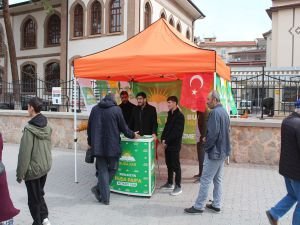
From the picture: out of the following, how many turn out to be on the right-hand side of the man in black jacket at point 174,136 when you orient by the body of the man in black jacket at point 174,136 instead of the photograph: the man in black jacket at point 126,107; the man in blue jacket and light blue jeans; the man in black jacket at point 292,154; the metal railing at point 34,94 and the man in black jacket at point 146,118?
3

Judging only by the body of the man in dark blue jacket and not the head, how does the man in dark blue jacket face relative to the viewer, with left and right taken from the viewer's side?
facing away from the viewer and to the right of the viewer

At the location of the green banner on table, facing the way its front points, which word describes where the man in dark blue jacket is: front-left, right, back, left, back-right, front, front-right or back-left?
front-right

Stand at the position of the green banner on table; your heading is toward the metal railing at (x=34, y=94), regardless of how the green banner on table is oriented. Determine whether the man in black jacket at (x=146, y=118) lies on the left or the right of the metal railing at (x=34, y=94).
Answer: right

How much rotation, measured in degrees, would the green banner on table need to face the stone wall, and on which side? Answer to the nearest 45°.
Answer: approximately 135° to its left

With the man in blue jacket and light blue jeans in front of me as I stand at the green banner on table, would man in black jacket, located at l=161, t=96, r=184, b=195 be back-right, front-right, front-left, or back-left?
front-left

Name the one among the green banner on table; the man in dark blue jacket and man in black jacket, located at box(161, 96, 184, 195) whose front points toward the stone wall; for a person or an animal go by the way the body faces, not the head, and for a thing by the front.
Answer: the man in dark blue jacket

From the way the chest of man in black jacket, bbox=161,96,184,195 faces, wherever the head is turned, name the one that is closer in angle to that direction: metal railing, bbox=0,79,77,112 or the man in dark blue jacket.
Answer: the man in dark blue jacket

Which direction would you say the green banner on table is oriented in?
toward the camera

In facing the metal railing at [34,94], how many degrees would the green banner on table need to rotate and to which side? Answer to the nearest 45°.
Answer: approximately 135° to its right

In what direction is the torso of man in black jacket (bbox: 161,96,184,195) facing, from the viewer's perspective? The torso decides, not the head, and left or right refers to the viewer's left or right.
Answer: facing the viewer and to the left of the viewer

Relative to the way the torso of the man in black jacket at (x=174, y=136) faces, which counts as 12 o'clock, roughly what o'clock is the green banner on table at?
The green banner on table is roughly at 1 o'clock from the man in black jacket.

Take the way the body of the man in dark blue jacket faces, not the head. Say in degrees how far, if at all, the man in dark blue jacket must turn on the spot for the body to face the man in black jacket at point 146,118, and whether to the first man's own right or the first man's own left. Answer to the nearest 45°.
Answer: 0° — they already face them

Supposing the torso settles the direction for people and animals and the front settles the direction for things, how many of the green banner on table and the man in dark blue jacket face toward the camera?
1

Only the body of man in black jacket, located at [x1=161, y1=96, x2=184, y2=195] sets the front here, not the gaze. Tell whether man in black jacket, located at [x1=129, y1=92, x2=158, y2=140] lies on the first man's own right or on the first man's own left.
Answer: on the first man's own right

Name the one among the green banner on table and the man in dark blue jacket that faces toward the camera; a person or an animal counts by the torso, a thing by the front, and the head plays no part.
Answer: the green banner on table

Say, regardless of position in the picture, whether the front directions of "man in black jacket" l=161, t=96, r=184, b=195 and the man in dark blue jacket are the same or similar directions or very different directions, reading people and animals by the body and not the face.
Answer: very different directions

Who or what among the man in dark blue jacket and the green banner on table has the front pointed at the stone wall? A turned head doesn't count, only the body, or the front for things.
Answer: the man in dark blue jacket

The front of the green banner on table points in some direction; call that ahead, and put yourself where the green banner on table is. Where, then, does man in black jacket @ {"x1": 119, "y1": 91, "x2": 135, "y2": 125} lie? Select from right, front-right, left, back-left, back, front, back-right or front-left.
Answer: back
